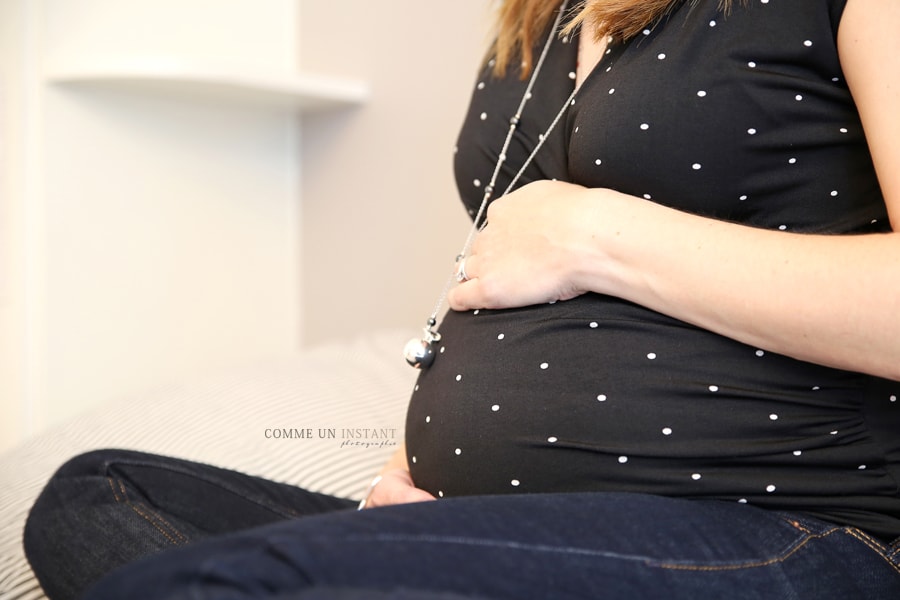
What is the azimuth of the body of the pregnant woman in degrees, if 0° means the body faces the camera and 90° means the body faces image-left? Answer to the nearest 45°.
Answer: approximately 45°

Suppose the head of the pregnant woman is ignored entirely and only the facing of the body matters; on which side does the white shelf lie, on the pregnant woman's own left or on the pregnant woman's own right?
on the pregnant woman's own right
